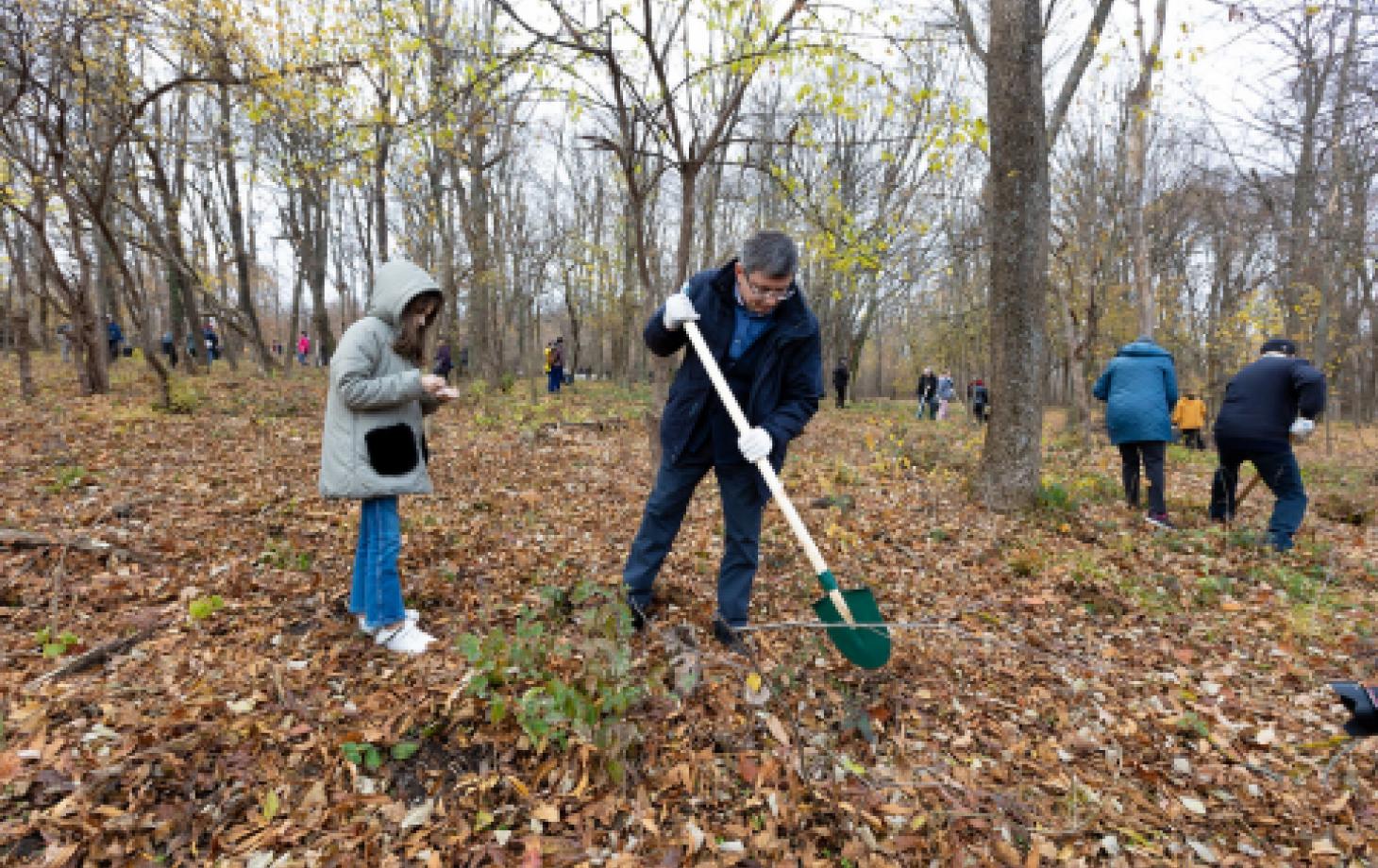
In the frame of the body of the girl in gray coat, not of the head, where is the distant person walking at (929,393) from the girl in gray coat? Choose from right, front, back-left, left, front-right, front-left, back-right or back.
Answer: front-left

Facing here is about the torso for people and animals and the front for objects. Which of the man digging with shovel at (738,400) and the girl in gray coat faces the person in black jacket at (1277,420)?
the girl in gray coat

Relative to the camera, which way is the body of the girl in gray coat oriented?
to the viewer's right

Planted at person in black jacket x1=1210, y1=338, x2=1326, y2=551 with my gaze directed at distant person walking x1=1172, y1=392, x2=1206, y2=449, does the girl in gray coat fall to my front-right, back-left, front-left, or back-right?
back-left

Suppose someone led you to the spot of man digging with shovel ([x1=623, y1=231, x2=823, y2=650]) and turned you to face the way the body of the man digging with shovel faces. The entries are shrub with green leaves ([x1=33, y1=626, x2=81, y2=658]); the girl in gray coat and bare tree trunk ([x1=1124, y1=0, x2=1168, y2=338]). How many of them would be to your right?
2

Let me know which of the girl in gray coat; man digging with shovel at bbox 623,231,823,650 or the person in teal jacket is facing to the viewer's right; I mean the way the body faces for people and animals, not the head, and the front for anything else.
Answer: the girl in gray coat

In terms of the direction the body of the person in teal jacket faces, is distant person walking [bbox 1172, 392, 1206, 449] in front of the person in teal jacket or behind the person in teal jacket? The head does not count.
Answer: in front

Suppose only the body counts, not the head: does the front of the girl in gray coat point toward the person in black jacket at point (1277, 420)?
yes

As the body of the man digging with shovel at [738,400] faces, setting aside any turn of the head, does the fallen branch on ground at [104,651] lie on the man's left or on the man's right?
on the man's right

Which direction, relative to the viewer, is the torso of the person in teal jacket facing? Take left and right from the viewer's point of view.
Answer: facing away from the viewer

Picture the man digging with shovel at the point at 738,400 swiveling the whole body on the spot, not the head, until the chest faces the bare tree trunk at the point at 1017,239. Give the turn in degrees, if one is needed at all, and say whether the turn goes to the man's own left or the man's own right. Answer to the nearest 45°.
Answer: approximately 135° to the man's own left

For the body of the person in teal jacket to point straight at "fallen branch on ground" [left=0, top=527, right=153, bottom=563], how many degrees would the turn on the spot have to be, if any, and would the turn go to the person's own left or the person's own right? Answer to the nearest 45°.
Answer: approximately 135° to the person's own left

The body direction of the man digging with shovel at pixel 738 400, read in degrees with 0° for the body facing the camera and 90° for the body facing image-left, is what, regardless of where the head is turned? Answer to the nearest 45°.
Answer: approximately 0°

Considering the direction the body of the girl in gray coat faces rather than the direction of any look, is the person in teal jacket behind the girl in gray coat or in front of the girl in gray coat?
in front
